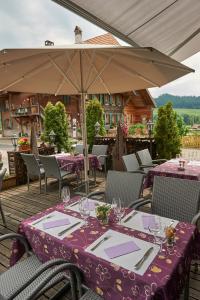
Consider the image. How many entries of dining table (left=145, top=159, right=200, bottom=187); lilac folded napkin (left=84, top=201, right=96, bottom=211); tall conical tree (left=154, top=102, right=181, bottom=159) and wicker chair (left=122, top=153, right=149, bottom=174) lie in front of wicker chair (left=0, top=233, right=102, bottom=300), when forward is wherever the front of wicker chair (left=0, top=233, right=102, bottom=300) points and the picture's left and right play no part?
4

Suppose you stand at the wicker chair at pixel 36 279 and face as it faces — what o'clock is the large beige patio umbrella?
The large beige patio umbrella is roughly at 11 o'clock from the wicker chair.

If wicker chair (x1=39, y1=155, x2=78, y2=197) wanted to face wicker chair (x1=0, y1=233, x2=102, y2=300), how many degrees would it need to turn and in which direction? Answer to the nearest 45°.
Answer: approximately 135° to its right

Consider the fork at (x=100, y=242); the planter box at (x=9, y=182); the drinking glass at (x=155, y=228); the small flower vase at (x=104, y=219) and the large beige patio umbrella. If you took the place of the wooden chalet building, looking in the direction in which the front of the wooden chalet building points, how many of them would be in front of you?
5

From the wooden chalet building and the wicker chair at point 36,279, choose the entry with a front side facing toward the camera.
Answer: the wooden chalet building

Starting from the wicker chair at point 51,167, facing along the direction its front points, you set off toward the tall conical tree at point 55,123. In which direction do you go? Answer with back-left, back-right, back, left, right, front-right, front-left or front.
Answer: front-left

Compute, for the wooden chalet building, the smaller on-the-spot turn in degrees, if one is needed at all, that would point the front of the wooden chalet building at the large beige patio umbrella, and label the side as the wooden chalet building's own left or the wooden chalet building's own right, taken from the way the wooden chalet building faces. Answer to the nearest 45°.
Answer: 0° — it already faces it

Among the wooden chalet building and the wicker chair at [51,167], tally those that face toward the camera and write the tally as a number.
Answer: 1

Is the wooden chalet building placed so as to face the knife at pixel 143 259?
yes

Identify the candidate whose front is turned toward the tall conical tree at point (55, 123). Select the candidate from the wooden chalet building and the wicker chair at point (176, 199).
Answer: the wooden chalet building

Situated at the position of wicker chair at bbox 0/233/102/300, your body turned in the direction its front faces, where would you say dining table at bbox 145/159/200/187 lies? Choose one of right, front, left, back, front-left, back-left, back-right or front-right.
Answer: front

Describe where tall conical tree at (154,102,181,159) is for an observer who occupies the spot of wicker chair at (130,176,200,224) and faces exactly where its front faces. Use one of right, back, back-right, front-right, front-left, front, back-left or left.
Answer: back-right

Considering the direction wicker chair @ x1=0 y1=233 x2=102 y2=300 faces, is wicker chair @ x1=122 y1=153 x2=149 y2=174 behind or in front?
in front

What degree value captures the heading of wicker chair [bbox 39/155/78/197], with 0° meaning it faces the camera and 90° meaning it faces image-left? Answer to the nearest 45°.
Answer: approximately 225°

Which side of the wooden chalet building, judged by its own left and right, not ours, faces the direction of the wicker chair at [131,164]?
front

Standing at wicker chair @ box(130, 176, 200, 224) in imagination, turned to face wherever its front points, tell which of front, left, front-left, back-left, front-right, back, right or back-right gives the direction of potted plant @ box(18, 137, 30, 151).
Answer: right

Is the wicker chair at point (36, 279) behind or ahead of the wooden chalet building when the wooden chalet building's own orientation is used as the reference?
ahead

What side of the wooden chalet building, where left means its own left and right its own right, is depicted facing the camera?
front

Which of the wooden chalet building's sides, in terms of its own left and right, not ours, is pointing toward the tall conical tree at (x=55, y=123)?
front

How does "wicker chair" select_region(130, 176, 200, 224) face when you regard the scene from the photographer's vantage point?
facing the viewer and to the left of the viewer

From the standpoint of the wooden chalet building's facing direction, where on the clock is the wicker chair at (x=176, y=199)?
The wicker chair is roughly at 12 o'clock from the wooden chalet building.
